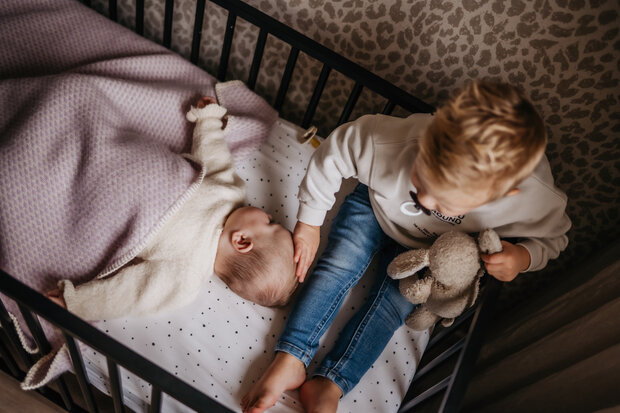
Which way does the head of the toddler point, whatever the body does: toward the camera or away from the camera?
toward the camera

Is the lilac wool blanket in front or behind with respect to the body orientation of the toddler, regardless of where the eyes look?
in front

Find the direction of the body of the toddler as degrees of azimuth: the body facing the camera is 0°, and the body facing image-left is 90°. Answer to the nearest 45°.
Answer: approximately 45°
